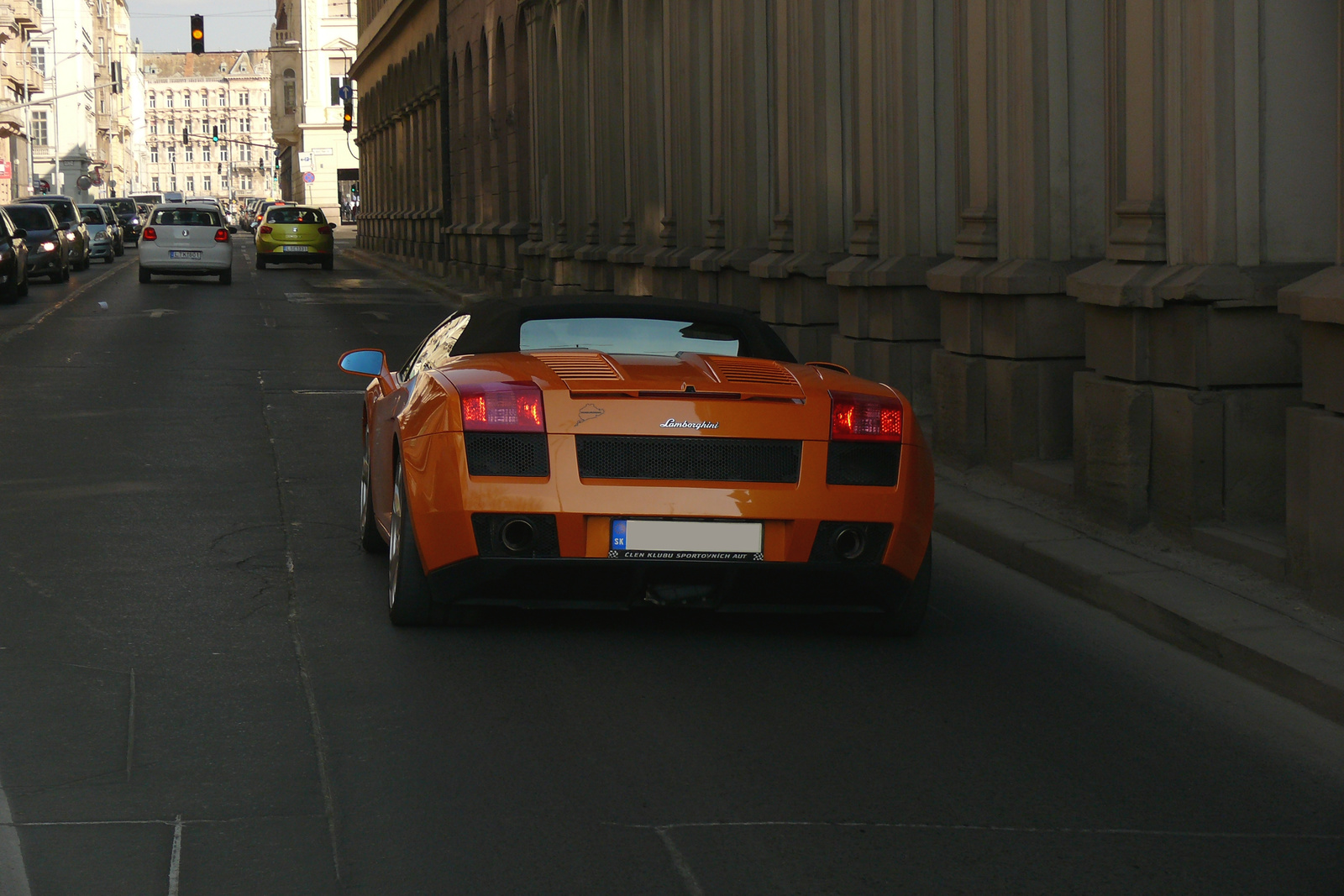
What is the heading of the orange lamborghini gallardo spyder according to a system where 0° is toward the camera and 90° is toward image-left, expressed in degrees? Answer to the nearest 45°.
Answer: approximately 180°

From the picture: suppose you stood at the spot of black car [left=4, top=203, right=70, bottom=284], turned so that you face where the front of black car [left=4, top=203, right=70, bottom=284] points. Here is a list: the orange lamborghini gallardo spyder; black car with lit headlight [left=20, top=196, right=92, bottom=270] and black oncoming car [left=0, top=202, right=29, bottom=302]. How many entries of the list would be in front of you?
2

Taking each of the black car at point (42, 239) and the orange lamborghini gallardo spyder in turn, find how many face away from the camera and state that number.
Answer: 1

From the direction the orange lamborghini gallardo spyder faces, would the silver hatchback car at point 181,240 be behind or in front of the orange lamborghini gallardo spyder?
in front

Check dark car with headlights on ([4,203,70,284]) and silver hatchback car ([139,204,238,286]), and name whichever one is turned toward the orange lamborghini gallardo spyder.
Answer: the dark car with headlights on

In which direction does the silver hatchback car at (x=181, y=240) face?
away from the camera

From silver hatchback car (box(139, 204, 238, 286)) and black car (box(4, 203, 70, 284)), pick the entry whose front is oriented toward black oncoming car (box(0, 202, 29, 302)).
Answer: black car (box(4, 203, 70, 284))

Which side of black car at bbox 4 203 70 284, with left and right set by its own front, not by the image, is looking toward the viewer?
front

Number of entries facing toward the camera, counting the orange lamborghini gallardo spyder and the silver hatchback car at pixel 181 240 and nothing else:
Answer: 0

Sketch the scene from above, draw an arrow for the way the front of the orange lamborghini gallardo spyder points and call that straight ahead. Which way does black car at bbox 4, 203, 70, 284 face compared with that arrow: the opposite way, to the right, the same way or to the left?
the opposite way

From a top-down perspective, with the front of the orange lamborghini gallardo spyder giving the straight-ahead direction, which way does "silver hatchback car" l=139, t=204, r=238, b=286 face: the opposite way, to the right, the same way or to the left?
the same way

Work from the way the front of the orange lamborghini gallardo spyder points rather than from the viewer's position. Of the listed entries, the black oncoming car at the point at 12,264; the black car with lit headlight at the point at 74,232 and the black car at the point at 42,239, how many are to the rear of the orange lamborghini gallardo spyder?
0

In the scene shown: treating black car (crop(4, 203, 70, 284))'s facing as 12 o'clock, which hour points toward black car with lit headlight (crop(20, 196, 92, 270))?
black car with lit headlight (crop(20, 196, 92, 270)) is roughly at 6 o'clock from black car (crop(4, 203, 70, 284)).

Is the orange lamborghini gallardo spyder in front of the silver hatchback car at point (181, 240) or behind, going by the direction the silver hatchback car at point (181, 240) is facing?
behind

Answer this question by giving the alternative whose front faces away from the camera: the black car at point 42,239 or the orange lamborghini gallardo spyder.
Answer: the orange lamborghini gallardo spyder

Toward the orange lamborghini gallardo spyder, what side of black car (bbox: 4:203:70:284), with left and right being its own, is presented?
front

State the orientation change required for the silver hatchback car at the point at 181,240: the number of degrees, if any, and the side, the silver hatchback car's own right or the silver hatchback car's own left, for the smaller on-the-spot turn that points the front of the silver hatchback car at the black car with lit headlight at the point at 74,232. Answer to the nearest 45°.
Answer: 0° — it already faces it

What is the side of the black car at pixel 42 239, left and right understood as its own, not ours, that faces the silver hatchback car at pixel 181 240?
left

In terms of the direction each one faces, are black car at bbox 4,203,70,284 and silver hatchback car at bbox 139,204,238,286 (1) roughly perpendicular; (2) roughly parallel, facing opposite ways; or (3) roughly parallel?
roughly parallel, facing opposite ways

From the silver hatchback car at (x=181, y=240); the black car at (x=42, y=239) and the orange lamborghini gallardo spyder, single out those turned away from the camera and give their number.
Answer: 2
